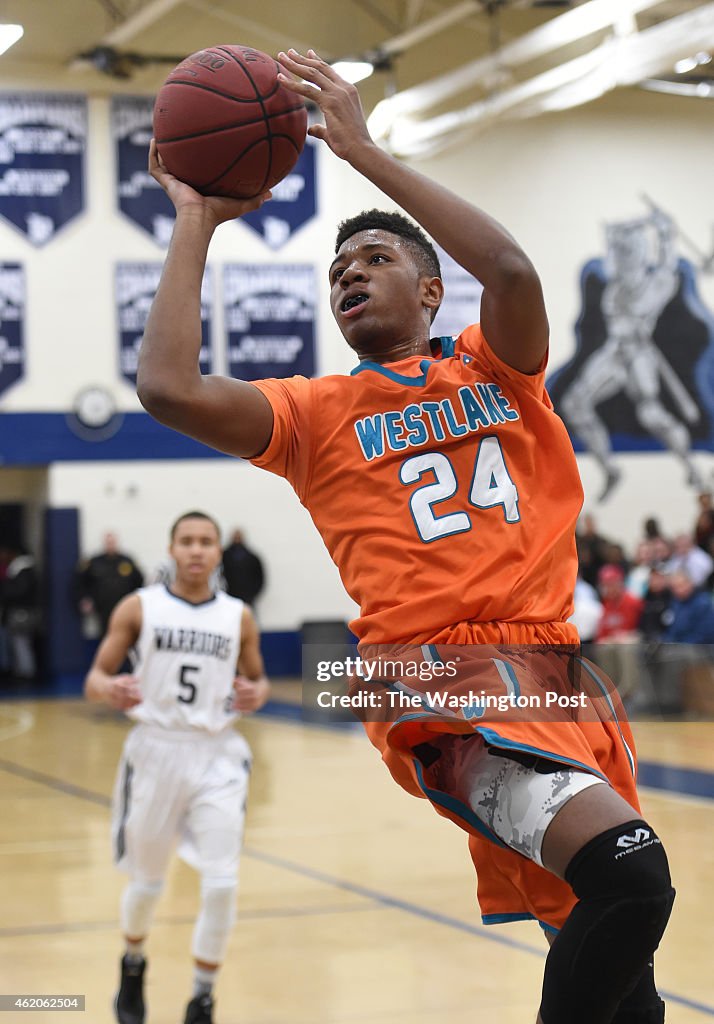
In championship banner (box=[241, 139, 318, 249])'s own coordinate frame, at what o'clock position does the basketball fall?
The basketball is roughly at 12 o'clock from the championship banner.

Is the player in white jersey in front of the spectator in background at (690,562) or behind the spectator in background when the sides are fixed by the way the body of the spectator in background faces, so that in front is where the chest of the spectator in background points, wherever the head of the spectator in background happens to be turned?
in front

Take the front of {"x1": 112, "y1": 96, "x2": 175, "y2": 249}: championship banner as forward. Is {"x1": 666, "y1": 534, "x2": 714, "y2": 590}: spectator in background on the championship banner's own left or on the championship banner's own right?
on the championship banner's own left

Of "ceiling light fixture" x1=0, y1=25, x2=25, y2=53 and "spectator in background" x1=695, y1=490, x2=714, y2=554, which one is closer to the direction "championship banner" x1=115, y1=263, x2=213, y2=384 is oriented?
the ceiling light fixture

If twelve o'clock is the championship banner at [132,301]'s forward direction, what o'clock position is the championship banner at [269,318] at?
the championship banner at [269,318] is roughly at 9 o'clock from the championship banner at [132,301].

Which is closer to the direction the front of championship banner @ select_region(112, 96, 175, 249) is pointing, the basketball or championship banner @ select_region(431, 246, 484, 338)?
the basketball

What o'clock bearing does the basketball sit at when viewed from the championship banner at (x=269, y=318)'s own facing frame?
The basketball is roughly at 12 o'clock from the championship banner.

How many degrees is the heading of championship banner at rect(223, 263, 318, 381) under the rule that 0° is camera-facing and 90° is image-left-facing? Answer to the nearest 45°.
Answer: approximately 0°

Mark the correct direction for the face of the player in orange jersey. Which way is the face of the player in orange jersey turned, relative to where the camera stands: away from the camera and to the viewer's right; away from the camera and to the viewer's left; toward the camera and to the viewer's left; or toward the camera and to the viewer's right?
toward the camera and to the viewer's left
